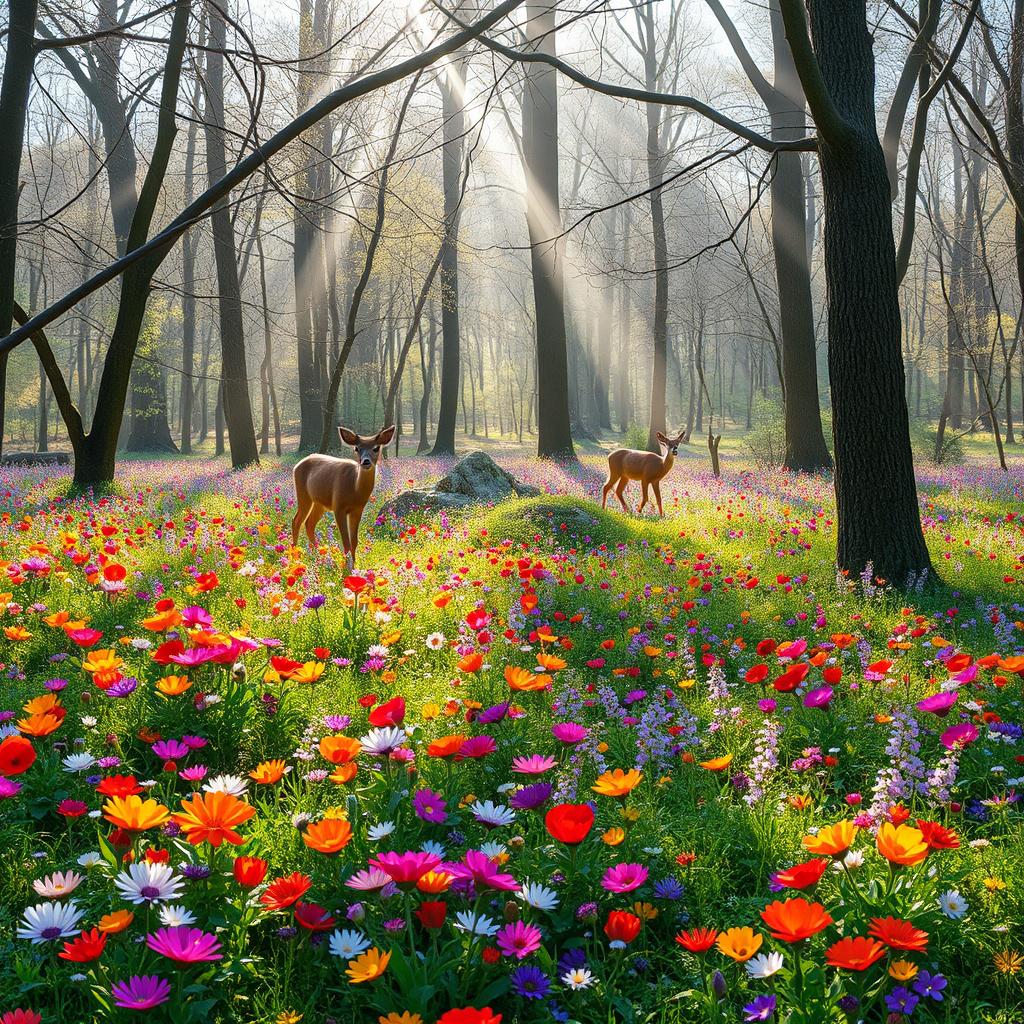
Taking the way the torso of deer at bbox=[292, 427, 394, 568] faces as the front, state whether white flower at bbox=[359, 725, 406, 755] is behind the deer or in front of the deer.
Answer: in front

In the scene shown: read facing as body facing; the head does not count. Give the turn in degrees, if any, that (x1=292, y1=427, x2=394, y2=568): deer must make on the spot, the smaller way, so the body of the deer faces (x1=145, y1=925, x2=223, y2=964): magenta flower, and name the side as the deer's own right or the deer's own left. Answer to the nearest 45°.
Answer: approximately 45° to the deer's own right

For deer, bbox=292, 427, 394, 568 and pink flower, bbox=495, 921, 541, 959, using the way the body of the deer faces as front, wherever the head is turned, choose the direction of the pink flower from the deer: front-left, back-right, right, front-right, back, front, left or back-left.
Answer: front-right

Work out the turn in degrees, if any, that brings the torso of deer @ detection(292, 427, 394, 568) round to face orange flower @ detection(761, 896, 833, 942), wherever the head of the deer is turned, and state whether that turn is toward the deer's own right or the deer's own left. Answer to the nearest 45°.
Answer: approximately 45° to the deer's own right

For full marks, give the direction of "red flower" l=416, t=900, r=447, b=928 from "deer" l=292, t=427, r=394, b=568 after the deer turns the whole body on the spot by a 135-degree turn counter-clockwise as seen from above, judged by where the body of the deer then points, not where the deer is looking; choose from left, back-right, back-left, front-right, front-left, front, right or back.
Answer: back

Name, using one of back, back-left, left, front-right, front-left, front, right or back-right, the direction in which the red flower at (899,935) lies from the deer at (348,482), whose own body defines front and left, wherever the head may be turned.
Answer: front-right

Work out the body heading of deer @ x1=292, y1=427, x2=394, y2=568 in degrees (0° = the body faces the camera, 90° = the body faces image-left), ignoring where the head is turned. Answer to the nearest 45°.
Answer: approximately 315°

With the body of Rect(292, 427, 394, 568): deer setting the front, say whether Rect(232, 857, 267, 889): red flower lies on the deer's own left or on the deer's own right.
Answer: on the deer's own right

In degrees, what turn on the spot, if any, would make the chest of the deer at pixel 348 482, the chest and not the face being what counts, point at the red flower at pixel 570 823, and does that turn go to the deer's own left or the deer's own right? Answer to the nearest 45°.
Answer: approximately 45° to the deer's own right

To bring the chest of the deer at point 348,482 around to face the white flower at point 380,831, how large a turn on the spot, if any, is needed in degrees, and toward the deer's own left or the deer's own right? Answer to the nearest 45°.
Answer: approximately 45° to the deer's own right

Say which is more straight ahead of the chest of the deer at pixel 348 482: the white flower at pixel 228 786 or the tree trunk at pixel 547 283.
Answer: the white flower

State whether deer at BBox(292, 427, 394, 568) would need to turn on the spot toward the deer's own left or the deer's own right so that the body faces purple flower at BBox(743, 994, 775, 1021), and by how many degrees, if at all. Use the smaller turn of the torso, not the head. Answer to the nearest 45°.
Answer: approximately 45° to the deer's own right
